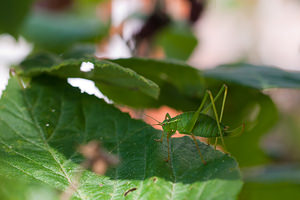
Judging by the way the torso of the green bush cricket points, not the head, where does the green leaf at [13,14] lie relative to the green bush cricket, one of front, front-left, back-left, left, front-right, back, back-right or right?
front-right

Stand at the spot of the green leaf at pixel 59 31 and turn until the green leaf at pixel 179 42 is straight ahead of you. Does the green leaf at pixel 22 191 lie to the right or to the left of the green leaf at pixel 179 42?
right

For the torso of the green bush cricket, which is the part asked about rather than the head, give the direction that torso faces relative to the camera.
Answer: to the viewer's left

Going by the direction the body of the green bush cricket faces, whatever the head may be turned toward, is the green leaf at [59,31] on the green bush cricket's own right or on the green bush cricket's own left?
on the green bush cricket's own right

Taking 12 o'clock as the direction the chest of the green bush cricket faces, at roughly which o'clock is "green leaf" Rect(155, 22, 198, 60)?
The green leaf is roughly at 3 o'clock from the green bush cricket.
